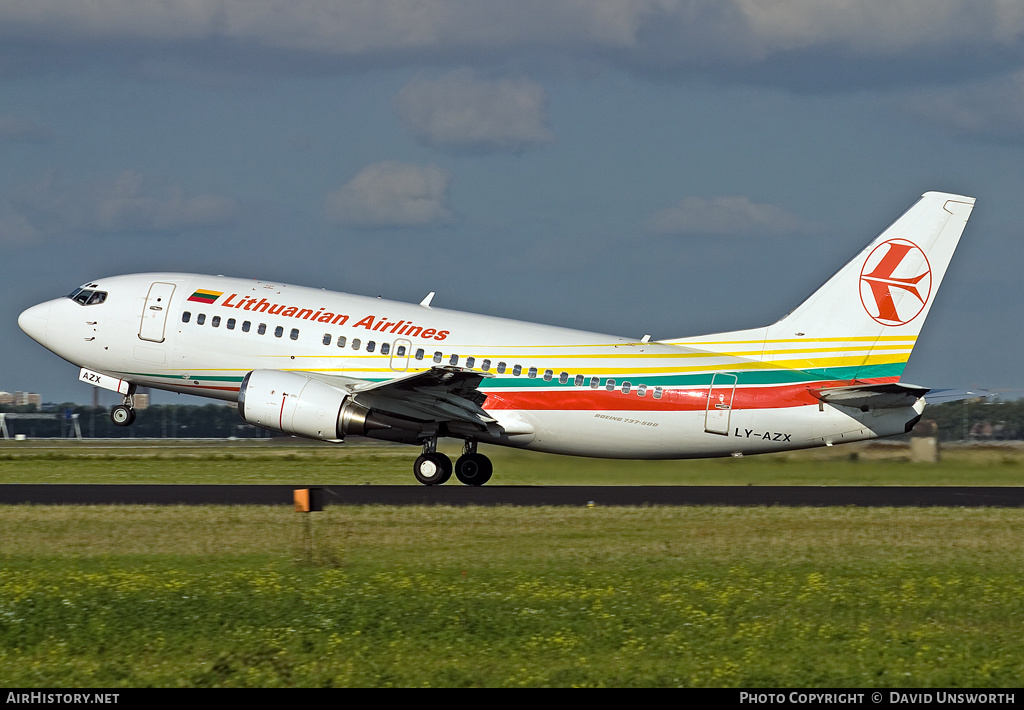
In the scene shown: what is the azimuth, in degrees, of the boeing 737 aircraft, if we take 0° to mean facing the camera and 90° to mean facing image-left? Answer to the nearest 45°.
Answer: approximately 90°
